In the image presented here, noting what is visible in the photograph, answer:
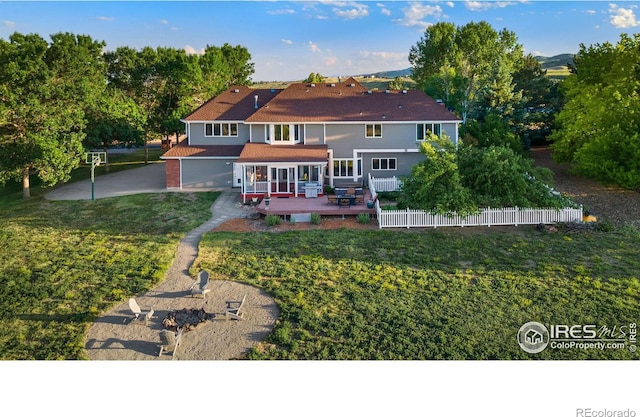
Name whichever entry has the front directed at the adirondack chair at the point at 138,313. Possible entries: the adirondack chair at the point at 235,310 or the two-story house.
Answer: the adirondack chair at the point at 235,310

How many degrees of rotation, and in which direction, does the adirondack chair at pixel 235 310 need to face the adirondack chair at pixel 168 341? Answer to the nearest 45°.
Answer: approximately 45° to its left

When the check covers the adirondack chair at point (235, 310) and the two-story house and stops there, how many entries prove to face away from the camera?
1

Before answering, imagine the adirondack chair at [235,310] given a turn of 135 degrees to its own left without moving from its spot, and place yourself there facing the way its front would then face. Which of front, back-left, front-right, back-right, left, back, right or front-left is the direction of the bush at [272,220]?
back-left

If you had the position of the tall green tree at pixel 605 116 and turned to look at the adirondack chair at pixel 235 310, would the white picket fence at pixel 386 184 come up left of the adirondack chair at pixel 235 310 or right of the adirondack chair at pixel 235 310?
right

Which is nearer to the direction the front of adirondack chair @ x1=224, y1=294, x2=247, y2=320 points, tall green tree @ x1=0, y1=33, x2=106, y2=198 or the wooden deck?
the tall green tree

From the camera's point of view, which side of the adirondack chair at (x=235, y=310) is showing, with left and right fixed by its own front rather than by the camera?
left

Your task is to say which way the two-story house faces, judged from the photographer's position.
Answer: facing away from the viewer

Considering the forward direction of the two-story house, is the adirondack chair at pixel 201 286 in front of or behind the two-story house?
behind

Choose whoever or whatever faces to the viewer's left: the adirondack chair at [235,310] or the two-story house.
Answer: the adirondack chair

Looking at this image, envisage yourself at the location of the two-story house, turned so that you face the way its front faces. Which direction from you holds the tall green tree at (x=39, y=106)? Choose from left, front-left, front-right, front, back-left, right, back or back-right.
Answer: left

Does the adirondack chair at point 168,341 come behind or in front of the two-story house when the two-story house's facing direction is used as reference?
behind

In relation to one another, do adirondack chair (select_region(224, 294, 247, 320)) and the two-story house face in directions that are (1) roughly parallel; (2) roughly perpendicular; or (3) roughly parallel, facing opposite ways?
roughly perpendicular

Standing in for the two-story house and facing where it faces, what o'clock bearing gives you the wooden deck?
The wooden deck is roughly at 6 o'clock from the two-story house.

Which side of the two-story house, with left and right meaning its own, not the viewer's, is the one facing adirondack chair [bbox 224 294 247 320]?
back
